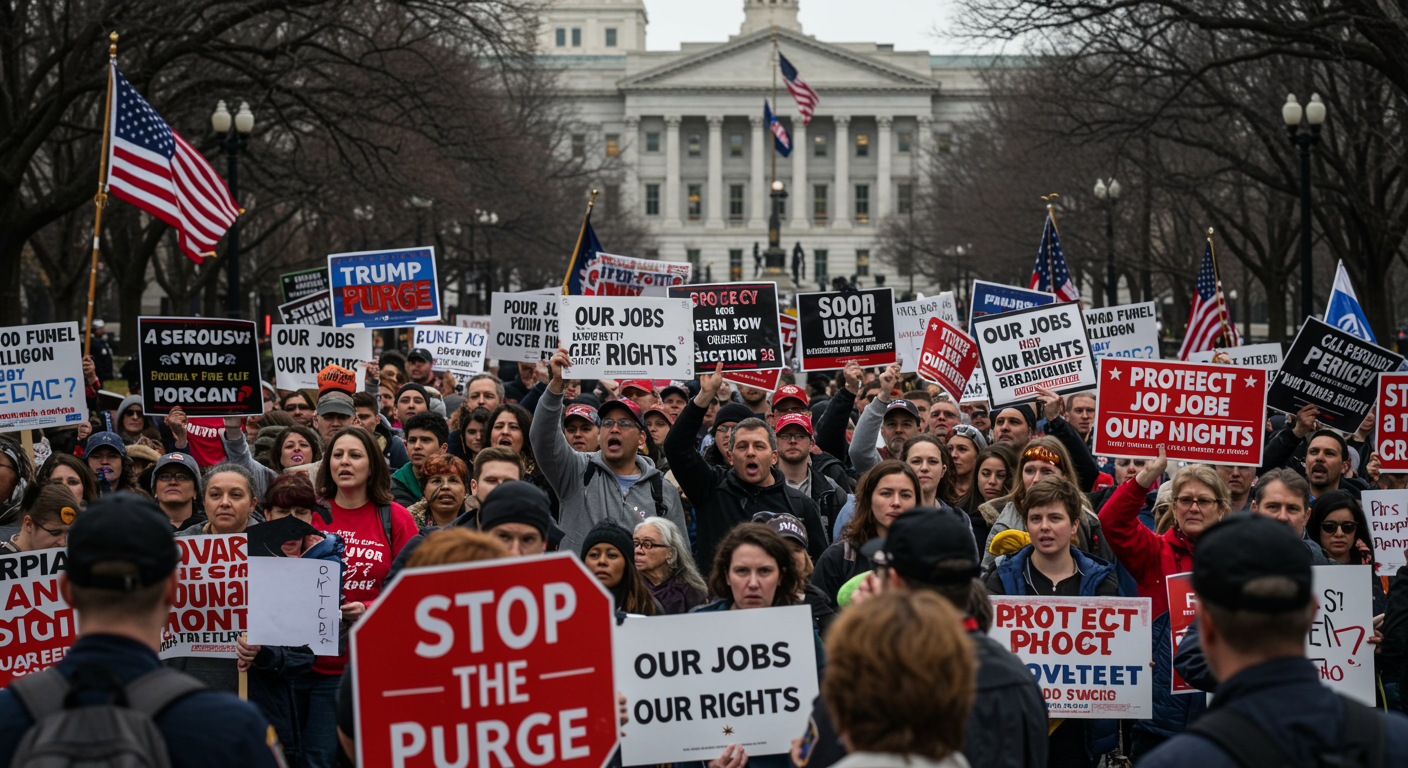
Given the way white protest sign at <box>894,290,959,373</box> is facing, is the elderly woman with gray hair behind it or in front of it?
in front

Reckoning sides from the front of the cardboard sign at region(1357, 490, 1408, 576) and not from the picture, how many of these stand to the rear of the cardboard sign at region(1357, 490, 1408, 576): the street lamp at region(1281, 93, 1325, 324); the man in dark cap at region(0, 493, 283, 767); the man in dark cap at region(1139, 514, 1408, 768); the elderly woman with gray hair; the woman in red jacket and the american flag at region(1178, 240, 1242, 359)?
2

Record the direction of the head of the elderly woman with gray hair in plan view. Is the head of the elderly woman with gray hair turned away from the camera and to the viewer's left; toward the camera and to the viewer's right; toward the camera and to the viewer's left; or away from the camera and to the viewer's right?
toward the camera and to the viewer's left

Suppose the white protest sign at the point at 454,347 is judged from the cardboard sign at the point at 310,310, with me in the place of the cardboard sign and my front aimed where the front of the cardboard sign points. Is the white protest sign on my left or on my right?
on my left

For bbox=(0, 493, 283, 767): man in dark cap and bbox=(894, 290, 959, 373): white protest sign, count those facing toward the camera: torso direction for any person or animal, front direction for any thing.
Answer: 1

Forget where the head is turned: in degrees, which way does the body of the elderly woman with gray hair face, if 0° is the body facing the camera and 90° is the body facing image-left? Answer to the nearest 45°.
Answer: approximately 45°

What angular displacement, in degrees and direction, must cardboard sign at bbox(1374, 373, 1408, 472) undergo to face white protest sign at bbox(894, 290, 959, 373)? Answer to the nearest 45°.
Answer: approximately 135° to its right

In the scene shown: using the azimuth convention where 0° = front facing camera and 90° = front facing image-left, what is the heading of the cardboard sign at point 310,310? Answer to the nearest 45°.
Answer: approximately 0°

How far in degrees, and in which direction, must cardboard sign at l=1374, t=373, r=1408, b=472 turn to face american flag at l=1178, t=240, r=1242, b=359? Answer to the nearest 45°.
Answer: approximately 180°

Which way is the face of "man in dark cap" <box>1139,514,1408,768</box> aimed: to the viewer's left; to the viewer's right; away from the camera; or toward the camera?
away from the camera

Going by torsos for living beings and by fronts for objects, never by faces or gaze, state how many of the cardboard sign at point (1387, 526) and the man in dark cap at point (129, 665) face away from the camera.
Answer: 1

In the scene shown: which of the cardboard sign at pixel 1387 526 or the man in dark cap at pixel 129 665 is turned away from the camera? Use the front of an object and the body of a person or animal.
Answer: the man in dark cap

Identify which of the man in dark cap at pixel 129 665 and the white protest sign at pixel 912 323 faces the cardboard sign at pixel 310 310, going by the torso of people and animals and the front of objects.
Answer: the man in dark cap

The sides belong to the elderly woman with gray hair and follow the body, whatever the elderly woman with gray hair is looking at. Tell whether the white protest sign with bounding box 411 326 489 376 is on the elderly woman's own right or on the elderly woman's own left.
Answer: on the elderly woman's own right
